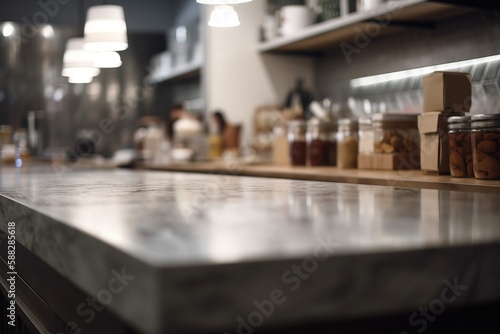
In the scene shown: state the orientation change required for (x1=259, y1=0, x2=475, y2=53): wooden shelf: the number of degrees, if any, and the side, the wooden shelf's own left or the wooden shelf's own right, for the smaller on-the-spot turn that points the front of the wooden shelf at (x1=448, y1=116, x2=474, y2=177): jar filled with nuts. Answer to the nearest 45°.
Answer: approximately 45° to the wooden shelf's own left

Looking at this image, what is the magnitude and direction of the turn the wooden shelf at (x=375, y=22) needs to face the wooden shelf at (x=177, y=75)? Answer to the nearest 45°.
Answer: approximately 90° to its right

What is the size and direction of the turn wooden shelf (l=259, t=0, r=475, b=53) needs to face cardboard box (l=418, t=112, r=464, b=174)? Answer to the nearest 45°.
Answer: approximately 45° to its left

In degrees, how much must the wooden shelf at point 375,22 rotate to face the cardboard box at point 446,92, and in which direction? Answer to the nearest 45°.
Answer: approximately 45° to its left
